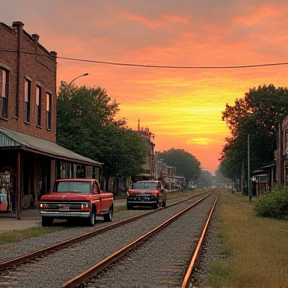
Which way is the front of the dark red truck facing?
toward the camera

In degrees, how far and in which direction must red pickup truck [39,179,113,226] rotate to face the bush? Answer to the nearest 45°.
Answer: approximately 90° to its left

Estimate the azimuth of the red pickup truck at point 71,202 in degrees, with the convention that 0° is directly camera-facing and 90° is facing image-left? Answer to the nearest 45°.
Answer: approximately 45°

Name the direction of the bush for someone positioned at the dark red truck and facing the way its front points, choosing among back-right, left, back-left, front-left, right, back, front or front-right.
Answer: front-left

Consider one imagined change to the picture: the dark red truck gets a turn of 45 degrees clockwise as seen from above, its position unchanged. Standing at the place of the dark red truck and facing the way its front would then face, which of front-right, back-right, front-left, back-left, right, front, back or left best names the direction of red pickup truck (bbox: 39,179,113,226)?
front-left
